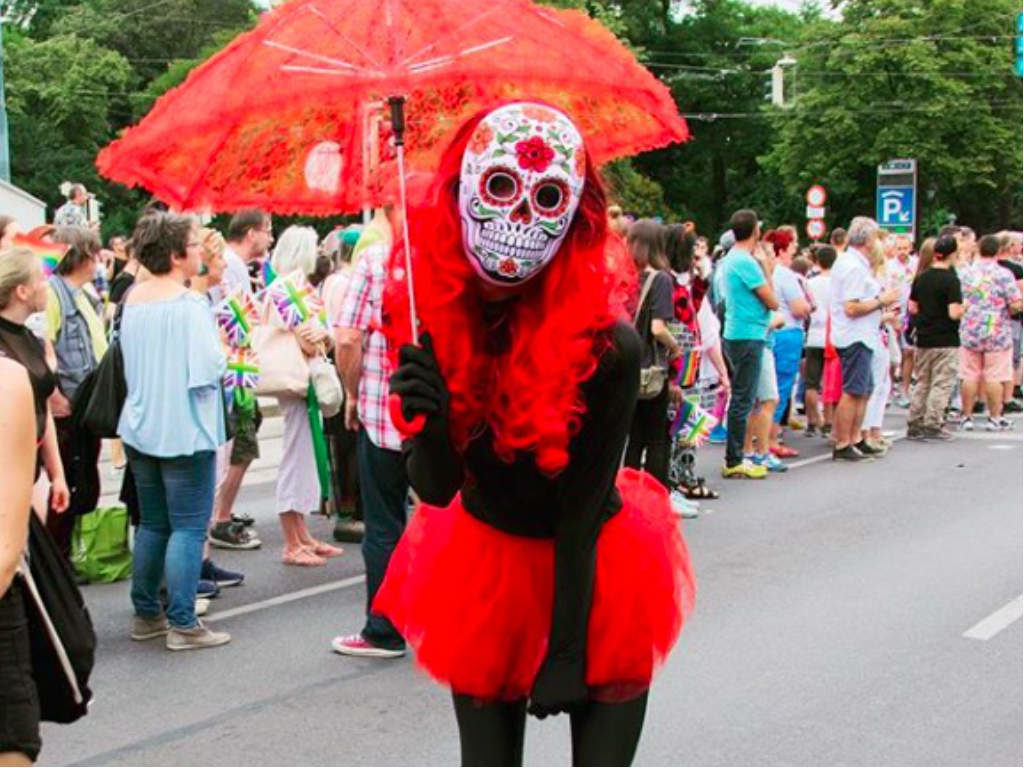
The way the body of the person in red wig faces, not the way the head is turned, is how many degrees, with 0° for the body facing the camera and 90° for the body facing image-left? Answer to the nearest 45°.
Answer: approximately 0°

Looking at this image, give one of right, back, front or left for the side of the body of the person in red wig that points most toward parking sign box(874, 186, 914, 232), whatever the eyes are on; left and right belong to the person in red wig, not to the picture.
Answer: back

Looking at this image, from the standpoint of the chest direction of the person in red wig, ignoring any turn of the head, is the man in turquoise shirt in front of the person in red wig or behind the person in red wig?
behind

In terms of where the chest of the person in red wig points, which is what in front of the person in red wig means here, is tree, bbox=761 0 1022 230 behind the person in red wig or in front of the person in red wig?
behind
